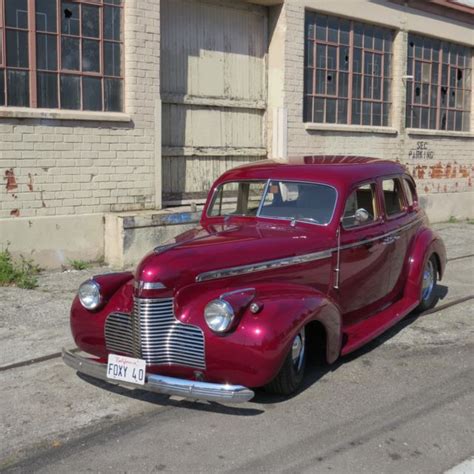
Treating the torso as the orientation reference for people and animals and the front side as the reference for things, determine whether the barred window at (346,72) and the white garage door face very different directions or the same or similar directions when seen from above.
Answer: same or similar directions

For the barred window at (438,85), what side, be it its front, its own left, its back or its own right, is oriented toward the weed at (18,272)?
right

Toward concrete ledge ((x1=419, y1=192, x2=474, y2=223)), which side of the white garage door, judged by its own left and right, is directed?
left

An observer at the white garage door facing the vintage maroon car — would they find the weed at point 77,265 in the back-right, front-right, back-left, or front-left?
front-right

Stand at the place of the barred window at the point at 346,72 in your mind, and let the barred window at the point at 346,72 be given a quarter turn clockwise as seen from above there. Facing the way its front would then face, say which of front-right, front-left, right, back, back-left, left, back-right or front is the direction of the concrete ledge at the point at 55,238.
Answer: front

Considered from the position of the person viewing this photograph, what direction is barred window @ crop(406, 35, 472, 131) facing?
facing the viewer and to the right of the viewer

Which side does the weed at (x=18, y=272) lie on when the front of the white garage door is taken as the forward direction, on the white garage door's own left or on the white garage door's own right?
on the white garage door's own right

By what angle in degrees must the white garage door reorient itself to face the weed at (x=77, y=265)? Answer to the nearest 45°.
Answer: approximately 90° to its right

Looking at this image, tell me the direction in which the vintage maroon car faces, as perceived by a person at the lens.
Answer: facing the viewer and to the left of the viewer

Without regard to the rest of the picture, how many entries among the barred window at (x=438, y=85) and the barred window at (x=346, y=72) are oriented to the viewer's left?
0

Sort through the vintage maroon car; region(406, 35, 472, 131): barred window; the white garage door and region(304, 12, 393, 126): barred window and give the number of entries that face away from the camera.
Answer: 0

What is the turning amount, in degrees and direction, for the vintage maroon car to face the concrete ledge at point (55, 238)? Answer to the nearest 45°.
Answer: approximately 90° to its right

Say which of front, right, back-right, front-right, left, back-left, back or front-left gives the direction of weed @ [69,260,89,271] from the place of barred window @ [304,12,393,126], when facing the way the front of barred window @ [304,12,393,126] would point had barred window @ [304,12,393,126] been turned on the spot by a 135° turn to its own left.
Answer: back-left

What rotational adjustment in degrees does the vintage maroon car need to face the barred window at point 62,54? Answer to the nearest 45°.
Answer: approximately 90° to its right

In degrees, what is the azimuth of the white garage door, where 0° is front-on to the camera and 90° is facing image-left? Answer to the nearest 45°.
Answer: approximately 315°

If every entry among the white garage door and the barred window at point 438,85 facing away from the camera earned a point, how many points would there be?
0

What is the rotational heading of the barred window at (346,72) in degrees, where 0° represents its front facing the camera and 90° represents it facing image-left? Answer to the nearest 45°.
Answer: approximately 315°
